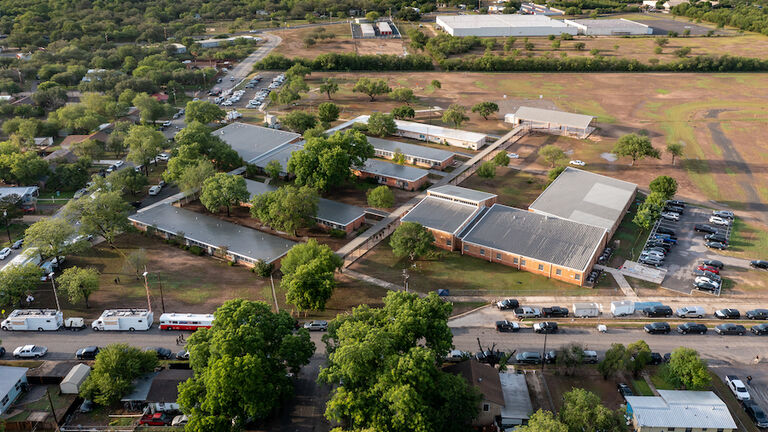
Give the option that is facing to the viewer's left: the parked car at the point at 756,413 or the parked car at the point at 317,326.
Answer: the parked car at the point at 317,326

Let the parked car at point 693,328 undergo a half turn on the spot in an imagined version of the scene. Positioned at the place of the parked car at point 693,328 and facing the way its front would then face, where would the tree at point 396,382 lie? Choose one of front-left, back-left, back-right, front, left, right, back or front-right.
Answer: back-right

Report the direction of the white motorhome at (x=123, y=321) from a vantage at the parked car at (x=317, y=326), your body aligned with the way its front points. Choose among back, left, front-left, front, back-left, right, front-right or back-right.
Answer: front

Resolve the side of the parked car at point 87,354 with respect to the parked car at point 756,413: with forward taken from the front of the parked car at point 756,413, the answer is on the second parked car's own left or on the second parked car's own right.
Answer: on the second parked car's own right

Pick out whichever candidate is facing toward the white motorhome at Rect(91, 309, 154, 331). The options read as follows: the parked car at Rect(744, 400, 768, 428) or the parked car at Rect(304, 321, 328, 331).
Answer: the parked car at Rect(304, 321, 328, 331)

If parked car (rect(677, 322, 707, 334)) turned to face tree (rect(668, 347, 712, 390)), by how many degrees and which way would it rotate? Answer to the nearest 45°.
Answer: approximately 90° to its left

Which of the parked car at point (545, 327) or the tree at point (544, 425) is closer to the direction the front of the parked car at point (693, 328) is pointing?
the parked car

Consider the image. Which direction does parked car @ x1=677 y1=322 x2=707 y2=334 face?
to the viewer's left

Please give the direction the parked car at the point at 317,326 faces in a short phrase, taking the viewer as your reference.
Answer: facing to the left of the viewer

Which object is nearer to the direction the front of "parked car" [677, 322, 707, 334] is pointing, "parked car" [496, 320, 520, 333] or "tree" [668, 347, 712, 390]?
the parked car

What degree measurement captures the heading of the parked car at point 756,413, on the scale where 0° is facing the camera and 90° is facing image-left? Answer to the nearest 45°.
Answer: approximately 315°

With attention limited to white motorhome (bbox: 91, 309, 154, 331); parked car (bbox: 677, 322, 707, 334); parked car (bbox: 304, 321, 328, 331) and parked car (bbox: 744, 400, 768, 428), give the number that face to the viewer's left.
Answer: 3

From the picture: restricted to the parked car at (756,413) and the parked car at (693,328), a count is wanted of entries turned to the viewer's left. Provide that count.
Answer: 1

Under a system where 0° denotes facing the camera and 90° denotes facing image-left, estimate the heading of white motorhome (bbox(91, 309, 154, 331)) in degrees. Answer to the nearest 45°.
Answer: approximately 90°

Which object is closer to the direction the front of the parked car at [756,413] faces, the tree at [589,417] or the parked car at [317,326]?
the tree

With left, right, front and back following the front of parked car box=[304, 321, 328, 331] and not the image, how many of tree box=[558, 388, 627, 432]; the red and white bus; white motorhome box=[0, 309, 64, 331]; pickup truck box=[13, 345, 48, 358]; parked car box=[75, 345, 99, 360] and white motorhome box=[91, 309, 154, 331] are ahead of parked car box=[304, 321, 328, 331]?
5

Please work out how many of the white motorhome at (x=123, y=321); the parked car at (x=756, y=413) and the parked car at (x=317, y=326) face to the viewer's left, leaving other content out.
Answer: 2
